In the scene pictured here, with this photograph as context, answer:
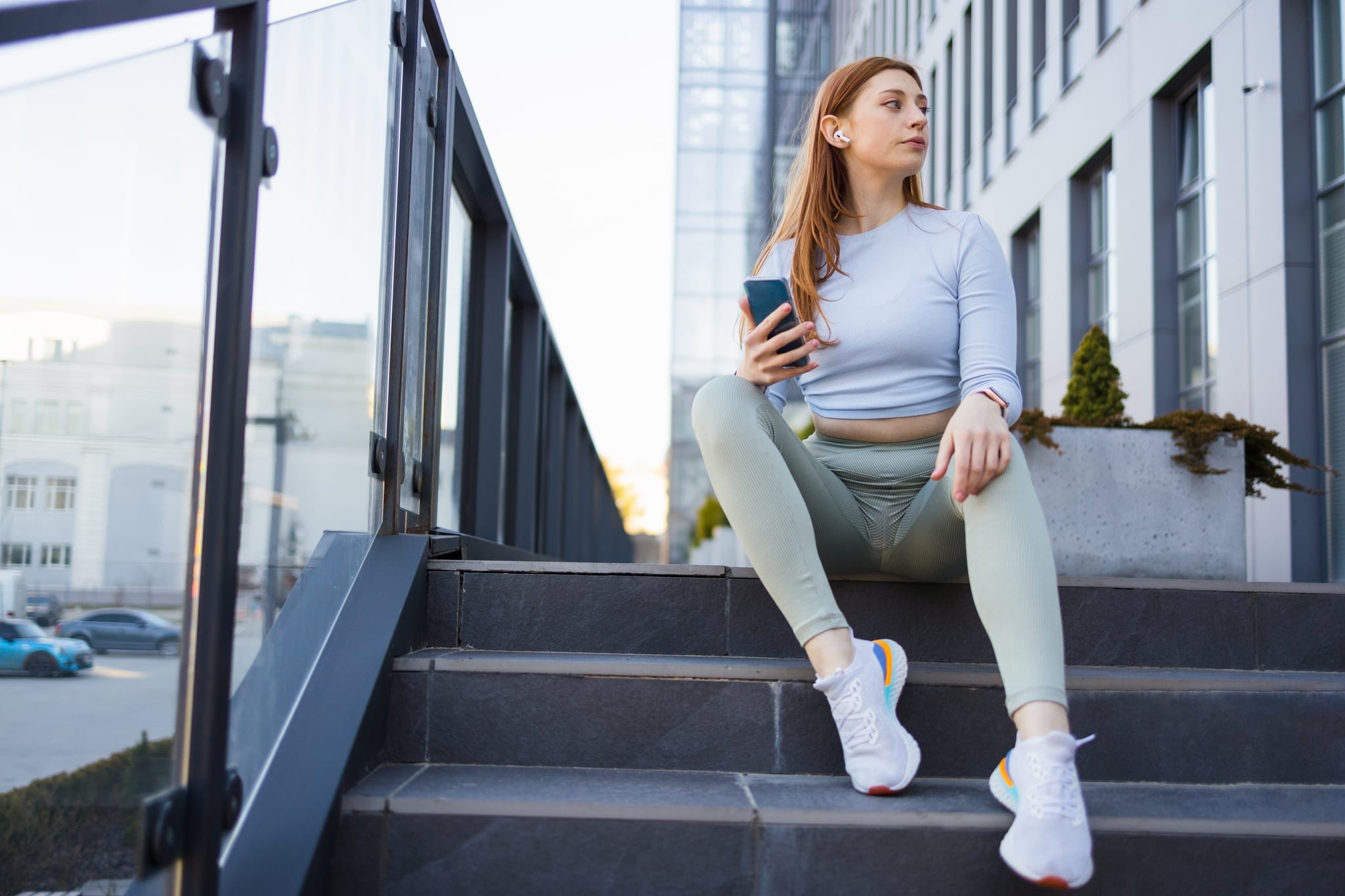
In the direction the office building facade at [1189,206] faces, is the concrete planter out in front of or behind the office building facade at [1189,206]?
in front

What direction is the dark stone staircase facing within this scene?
toward the camera

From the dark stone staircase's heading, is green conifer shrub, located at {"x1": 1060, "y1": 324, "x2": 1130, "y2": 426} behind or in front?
behind

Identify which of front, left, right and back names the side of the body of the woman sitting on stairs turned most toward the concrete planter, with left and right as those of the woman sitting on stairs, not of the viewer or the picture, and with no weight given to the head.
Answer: back

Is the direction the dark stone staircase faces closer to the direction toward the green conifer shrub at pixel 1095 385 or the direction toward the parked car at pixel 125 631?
the parked car

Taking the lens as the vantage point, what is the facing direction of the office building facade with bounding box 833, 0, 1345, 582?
facing the viewer and to the left of the viewer

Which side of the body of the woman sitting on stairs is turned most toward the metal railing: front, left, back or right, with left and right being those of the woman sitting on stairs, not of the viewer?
right

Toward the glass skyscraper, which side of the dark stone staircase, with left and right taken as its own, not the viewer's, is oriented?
back

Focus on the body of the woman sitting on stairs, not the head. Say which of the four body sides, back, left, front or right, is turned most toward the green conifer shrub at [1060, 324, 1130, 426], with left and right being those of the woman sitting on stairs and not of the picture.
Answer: back

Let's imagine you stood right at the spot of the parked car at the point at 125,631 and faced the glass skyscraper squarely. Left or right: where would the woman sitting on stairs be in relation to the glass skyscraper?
right
